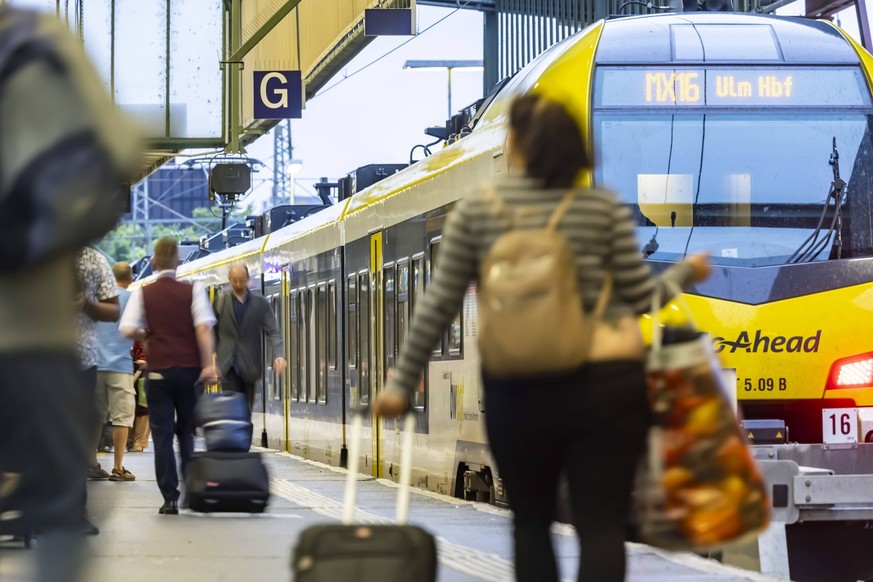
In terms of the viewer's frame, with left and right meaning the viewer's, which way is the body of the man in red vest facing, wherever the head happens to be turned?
facing away from the viewer

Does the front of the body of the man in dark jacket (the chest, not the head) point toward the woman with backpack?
yes

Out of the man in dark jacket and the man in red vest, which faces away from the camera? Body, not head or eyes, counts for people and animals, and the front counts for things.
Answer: the man in red vest

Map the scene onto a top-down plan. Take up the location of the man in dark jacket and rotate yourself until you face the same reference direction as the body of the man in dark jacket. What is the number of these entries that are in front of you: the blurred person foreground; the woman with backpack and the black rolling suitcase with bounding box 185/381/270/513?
3

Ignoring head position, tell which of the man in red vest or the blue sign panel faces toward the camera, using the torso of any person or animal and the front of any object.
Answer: the blue sign panel

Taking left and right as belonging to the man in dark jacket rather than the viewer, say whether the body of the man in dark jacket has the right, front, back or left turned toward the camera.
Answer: front

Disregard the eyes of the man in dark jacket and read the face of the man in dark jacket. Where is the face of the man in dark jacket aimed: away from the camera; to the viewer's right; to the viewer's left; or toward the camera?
toward the camera

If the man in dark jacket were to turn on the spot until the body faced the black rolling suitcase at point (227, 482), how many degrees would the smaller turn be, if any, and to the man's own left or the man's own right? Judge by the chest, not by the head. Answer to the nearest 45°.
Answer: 0° — they already face it

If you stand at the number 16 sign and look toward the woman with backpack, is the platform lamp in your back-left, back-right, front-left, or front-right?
back-right

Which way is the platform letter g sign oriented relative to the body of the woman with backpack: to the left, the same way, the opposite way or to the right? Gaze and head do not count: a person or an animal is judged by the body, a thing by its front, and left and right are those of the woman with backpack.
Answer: the opposite way

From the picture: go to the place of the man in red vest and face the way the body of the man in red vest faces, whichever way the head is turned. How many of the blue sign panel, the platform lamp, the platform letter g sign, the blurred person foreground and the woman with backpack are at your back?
2

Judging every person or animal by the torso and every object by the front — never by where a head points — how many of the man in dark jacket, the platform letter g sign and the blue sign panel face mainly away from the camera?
0

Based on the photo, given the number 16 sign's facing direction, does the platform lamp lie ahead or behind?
behind

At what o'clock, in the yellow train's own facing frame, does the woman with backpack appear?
The woman with backpack is roughly at 12 o'clock from the yellow train.

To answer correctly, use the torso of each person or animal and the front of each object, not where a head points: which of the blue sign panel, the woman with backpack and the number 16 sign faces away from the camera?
the woman with backpack

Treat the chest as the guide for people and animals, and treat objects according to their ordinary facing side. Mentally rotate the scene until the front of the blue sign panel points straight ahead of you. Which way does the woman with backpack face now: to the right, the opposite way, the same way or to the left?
the opposite way

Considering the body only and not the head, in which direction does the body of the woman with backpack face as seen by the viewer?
away from the camera

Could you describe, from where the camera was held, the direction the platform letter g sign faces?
facing the viewer

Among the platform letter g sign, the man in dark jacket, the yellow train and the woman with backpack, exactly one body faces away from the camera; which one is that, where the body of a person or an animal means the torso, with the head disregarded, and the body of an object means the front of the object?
the woman with backpack
